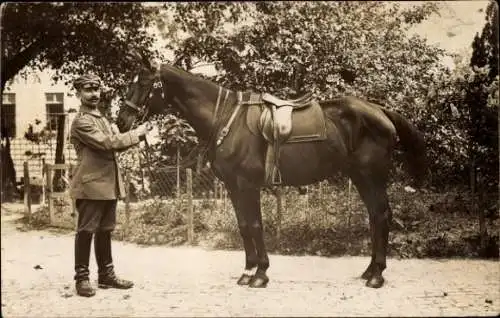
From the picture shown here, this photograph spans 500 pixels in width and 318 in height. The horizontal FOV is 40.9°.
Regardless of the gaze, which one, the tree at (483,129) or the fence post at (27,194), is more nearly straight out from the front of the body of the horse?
the fence post

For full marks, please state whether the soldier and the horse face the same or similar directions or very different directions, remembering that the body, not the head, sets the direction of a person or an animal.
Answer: very different directions

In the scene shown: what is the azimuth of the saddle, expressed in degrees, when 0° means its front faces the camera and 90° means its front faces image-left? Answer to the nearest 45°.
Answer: approximately 90°

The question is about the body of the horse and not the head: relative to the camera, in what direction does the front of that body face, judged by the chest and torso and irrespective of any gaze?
to the viewer's left

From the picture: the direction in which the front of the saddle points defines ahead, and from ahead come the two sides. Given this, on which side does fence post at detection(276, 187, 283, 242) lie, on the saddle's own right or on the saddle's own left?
on the saddle's own right

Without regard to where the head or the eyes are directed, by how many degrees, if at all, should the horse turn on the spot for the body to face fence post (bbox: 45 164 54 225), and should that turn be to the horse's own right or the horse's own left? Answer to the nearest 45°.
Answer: approximately 45° to the horse's own right

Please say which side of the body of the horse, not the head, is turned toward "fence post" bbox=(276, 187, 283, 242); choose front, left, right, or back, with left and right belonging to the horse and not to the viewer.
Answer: right

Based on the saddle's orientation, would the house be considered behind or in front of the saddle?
in front
